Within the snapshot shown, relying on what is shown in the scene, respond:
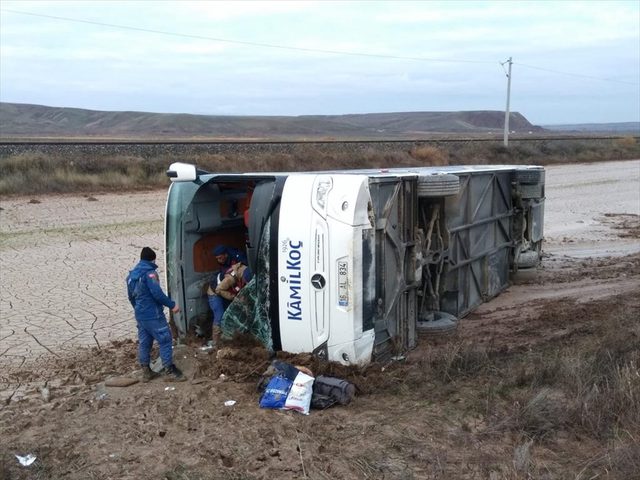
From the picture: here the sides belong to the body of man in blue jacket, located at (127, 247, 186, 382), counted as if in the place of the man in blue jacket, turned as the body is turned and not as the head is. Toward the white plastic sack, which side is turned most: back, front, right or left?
right

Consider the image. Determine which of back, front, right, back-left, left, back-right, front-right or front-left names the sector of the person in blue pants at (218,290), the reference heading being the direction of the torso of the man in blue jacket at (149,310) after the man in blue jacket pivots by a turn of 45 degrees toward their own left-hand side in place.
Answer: front-right

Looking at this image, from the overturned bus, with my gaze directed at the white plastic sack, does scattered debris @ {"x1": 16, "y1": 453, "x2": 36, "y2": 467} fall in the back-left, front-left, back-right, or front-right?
front-right

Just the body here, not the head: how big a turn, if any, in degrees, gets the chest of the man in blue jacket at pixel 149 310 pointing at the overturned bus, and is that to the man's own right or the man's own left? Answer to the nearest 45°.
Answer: approximately 45° to the man's own right

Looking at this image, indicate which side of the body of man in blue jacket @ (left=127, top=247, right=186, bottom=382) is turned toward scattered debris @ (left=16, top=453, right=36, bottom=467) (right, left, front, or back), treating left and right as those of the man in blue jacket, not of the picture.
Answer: back

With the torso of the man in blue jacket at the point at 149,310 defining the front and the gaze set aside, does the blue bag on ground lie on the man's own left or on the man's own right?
on the man's own right

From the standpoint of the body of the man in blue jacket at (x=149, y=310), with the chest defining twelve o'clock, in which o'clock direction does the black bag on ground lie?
The black bag on ground is roughly at 3 o'clock from the man in blue jacket.

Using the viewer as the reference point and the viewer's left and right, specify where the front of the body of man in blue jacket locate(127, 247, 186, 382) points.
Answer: facing away from the viewer and to the right of the viewer

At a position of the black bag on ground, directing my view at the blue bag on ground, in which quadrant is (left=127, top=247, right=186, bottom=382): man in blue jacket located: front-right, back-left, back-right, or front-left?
front-right
